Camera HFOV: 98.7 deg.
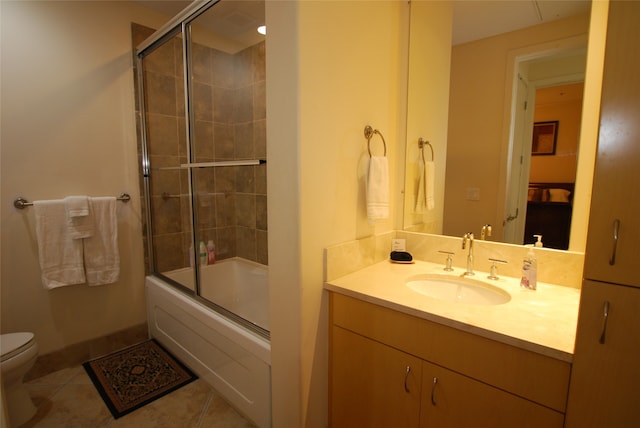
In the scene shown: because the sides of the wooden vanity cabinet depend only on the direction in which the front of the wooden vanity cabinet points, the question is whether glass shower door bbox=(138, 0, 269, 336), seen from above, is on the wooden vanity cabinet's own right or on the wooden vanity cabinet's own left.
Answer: on the wooden vanity cabinet's own right

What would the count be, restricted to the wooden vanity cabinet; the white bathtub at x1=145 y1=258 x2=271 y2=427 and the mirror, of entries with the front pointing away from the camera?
0

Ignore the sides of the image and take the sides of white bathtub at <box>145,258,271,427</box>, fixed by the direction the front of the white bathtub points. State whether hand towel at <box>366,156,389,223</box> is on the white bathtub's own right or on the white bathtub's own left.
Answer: on the white bathtub's own left

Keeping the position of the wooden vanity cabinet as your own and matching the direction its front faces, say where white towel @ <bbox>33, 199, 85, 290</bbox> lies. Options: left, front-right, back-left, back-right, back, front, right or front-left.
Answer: front-right

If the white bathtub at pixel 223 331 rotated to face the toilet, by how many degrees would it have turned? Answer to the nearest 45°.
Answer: approximately 45° to its right

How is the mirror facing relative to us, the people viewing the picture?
facing the viewer and to the left of the viewer

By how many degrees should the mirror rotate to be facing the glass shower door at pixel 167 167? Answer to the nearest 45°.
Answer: approximately 45° to its right
